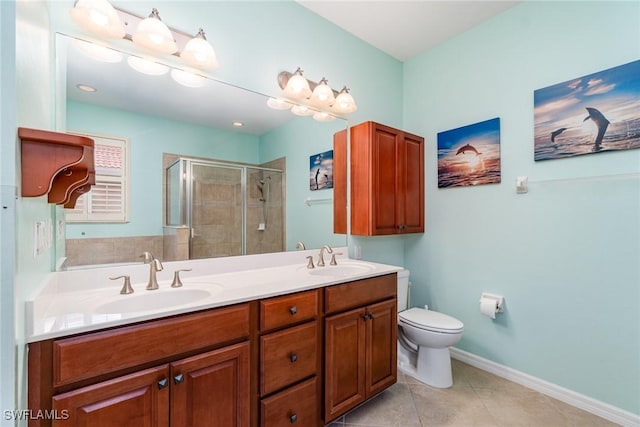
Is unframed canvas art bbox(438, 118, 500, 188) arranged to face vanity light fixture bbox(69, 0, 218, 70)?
yes

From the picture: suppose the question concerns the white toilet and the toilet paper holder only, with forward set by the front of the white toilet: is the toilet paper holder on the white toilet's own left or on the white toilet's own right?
on the white toilet's own left

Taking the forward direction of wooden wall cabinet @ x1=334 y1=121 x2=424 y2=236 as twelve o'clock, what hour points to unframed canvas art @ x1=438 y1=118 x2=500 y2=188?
The unframed canvas art is roughly at 10 o'clock from the wooden wall cabinet.

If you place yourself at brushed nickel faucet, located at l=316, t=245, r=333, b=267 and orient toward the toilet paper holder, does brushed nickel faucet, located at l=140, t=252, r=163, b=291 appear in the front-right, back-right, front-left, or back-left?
back-right

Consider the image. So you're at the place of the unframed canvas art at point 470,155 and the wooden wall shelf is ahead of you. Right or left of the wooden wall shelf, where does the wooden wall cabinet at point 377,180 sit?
right

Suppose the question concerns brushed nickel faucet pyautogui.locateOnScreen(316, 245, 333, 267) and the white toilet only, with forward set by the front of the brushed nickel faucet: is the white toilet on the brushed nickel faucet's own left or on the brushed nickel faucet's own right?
on the brushed nickel faucet's own left

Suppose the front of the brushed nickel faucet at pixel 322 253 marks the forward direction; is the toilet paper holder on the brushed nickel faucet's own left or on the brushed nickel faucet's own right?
on the brushed nickel faucet's own left

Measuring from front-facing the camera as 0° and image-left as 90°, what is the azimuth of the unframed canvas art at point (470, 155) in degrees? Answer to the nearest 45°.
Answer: approximately 45°

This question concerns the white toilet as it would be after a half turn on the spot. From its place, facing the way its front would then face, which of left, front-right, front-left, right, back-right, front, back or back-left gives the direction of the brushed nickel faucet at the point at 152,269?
left

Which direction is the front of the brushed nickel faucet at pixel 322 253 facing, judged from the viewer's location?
facing the viewer and to the right of the viewer

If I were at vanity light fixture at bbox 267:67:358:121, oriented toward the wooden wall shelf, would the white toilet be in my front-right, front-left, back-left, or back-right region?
back-left

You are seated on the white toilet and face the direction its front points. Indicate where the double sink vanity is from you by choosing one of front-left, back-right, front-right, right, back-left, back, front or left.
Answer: right
